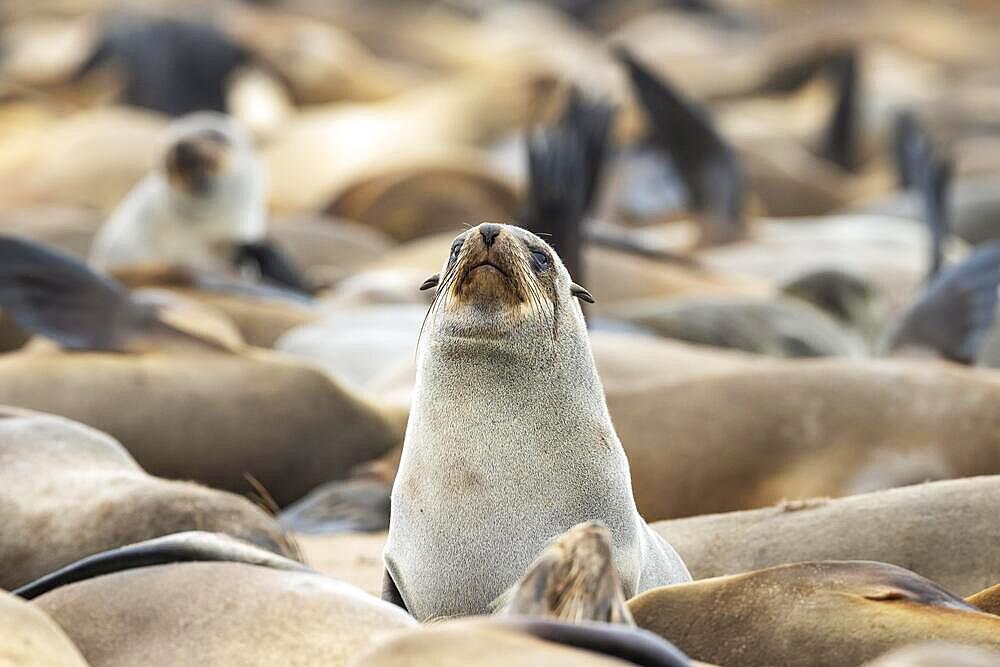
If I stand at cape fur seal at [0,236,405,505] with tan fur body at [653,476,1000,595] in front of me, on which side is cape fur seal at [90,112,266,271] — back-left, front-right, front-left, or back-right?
back-left

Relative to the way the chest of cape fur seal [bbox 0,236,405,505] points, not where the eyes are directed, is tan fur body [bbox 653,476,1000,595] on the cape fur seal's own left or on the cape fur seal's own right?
on the cape fur seal's own right

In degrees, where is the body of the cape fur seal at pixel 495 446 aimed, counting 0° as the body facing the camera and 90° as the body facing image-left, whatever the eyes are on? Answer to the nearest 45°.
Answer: approximately 0°

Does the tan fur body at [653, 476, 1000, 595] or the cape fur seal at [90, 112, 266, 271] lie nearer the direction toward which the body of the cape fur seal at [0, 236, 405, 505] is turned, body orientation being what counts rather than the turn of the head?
the tan fur body

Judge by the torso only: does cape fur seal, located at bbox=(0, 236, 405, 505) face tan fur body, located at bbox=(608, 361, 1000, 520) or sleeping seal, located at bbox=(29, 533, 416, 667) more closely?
the tan fur body

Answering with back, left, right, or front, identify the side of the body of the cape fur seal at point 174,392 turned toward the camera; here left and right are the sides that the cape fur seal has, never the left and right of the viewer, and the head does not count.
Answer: right

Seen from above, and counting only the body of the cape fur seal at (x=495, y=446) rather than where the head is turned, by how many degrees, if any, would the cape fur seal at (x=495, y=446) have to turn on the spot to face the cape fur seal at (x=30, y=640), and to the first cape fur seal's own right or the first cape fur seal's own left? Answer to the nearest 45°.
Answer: approximately 45° to the first cape fur seal's own right

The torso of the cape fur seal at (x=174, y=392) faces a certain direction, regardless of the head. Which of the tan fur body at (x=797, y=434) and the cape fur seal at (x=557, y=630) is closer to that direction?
the tan fur body

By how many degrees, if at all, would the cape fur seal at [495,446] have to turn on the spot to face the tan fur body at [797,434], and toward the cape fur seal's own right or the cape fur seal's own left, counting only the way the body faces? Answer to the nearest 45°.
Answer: approximately 135° to the cape fur seal's own left

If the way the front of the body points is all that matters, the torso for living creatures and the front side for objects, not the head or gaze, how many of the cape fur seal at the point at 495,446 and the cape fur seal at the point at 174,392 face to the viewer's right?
1

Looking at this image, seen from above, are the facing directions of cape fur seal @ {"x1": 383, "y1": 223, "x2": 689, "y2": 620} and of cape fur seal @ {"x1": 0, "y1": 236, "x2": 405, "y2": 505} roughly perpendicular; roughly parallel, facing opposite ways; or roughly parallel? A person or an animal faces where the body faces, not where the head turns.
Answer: roughly perpendicular
